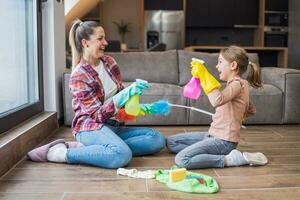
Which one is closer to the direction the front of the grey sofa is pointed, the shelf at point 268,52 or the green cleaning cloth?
the green cleaning cloth

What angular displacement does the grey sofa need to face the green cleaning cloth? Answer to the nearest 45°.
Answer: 0° — it already faces it

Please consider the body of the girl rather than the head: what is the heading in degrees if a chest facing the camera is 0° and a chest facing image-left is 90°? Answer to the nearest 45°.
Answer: approximately 90°

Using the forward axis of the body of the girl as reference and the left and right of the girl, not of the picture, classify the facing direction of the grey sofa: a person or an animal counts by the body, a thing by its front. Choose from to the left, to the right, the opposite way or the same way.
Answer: to the left

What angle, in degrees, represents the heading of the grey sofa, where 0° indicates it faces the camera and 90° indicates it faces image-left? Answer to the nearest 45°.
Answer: approximately 0°

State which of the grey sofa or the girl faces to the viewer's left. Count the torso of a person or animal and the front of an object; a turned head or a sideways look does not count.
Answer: the girl

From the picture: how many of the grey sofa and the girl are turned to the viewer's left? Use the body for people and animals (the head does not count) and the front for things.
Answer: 1
